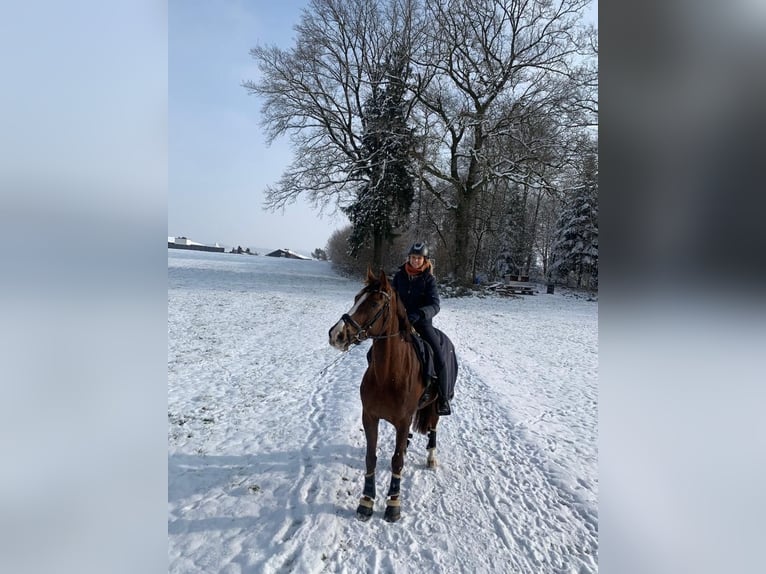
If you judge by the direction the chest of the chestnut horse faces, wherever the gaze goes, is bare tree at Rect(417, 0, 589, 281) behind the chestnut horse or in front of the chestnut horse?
behind

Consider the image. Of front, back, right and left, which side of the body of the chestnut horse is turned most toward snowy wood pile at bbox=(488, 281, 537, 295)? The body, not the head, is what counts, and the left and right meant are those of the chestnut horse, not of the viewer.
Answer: back

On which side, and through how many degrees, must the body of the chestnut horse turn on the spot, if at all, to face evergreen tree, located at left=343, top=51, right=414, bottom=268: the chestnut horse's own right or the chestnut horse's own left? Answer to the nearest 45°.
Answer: approximately 135° to the chestnut horse's own right

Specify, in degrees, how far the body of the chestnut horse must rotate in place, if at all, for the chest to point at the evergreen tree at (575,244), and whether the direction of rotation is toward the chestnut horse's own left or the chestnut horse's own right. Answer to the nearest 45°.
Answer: approximately 180°
